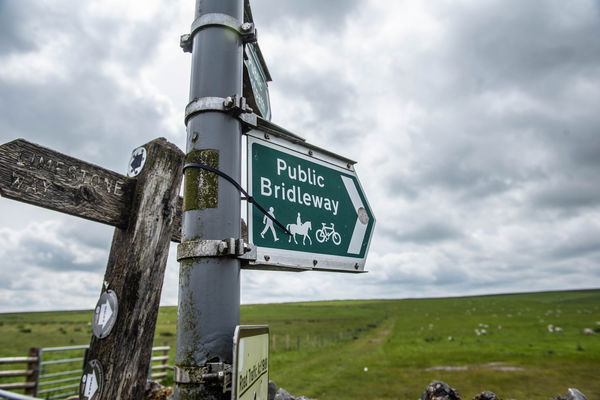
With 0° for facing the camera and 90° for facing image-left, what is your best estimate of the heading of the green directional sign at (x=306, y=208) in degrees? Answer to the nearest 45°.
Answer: approximately 315°

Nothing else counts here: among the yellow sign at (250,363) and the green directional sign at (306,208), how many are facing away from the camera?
0

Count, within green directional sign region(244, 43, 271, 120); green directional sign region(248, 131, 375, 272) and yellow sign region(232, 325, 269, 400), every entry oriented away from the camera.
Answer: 0

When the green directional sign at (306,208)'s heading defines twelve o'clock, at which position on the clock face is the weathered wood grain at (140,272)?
The weathered wood grain is roughly at 5 o'clock from the green directional sign.

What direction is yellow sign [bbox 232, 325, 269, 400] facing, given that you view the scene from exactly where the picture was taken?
facing the viewer and to the right of the viewer

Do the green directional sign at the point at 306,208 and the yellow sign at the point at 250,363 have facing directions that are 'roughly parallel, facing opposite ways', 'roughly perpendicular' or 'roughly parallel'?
roughly parallel
